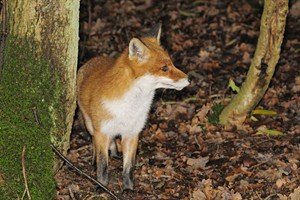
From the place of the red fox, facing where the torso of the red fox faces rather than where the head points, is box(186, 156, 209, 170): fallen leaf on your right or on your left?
on your left

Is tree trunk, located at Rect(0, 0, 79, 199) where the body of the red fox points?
no

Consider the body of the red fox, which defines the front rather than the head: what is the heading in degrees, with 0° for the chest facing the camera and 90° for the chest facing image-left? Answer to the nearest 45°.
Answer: approximately 315°

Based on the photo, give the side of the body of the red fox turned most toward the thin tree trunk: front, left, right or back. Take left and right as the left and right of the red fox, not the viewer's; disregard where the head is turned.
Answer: left

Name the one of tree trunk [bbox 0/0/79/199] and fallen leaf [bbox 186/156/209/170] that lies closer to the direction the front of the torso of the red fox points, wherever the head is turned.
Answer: the fallen leaf
